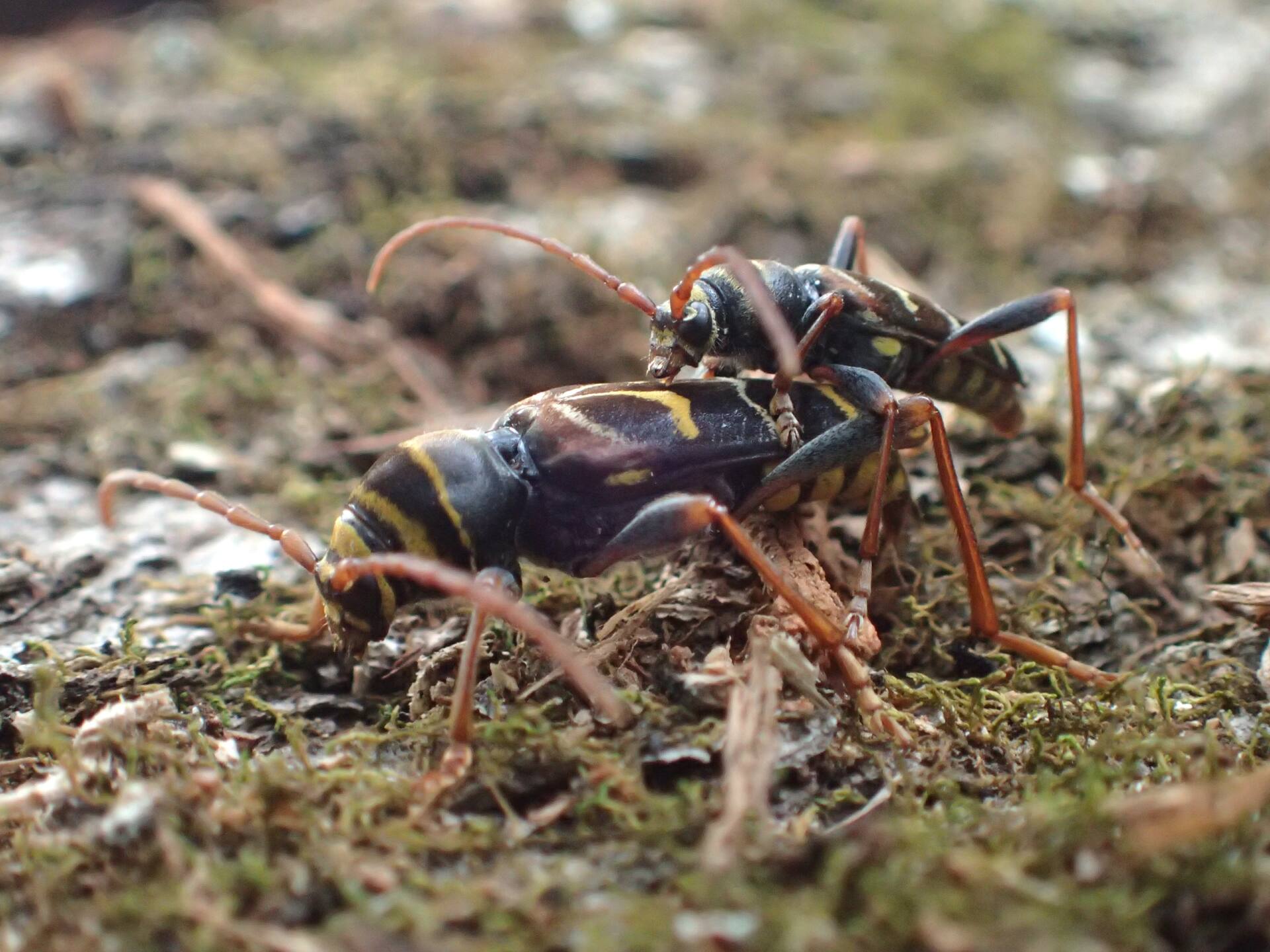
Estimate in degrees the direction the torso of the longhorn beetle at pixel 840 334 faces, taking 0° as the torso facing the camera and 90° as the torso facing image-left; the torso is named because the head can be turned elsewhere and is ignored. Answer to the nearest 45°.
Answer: approximately 90°

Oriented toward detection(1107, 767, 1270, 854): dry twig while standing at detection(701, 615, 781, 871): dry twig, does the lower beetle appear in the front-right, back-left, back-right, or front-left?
back-left

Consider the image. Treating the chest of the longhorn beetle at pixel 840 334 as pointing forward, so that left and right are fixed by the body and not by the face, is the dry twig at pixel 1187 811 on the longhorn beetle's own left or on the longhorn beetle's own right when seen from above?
on the longhorn beetle's own left

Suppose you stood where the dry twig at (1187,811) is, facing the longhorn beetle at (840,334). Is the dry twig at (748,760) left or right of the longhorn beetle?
left

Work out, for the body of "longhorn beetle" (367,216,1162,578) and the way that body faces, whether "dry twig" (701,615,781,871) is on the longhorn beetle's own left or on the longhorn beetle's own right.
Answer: on the longhorn beetle's own left
